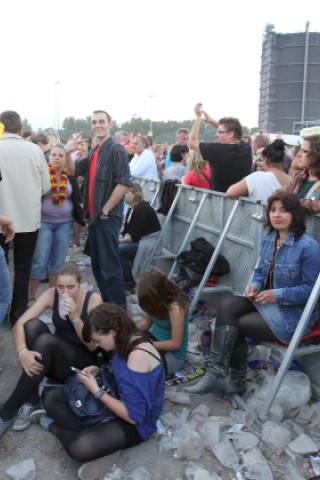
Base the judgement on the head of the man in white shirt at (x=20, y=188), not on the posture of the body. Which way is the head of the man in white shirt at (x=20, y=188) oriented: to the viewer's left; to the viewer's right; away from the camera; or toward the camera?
away from the camera

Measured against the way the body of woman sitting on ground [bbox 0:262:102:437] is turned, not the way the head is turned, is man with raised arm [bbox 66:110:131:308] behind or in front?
behind

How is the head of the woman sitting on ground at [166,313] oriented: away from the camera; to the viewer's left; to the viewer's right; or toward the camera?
to the viewer's left

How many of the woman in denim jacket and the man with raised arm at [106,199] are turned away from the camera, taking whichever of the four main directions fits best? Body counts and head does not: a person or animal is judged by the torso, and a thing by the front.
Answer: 0

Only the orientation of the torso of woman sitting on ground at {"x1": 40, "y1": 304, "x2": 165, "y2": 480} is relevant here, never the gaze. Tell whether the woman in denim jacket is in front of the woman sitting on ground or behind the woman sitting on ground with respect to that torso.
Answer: behind

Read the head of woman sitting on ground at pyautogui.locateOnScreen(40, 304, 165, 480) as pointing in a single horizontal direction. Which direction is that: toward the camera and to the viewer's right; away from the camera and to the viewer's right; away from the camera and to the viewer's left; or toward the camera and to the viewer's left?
toward the camera and to the viewer's left

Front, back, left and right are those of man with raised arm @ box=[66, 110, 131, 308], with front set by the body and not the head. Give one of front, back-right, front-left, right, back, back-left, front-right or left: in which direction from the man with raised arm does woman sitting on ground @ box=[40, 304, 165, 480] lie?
front-left

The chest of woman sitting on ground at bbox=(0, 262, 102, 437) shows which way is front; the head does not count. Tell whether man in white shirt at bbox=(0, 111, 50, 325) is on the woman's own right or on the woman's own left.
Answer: on the woman's own right

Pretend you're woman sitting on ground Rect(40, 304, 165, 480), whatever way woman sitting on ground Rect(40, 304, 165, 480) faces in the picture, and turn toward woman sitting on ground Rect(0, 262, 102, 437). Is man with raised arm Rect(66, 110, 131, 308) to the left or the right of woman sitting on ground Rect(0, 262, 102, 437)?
right

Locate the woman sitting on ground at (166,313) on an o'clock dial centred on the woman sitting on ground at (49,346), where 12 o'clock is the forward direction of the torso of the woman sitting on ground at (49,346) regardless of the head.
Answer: the woman sitting on ground at (166,313) is roughly at 7 o'clock from the woman sitting on ground at (49,346).

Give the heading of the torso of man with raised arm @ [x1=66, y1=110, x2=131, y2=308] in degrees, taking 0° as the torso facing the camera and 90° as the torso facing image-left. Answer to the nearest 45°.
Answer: approximately 45°

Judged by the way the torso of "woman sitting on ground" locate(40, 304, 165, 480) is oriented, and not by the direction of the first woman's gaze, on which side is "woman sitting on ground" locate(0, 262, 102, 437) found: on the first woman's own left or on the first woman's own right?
on the first woman's own right
